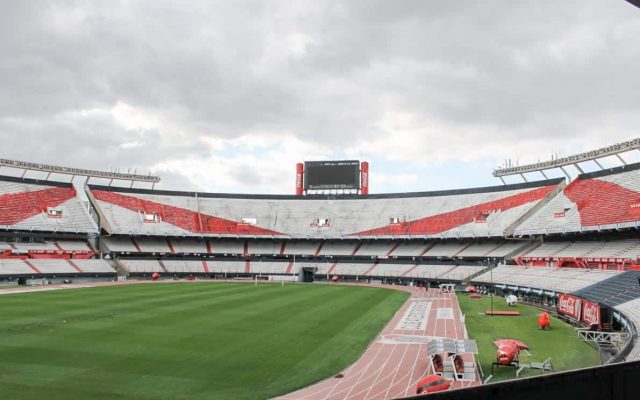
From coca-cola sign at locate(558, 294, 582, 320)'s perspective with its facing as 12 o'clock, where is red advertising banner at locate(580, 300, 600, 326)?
The red advertising banner is roughly at 10 o'clock from the coca-cola sign.

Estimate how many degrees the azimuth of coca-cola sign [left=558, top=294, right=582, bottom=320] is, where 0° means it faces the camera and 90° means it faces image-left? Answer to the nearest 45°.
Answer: approximately 45°
